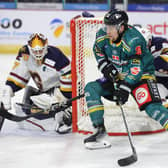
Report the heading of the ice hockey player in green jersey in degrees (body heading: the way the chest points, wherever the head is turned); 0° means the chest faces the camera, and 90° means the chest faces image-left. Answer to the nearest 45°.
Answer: approximately 45°

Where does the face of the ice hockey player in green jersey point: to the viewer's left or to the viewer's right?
to the viewer's left
